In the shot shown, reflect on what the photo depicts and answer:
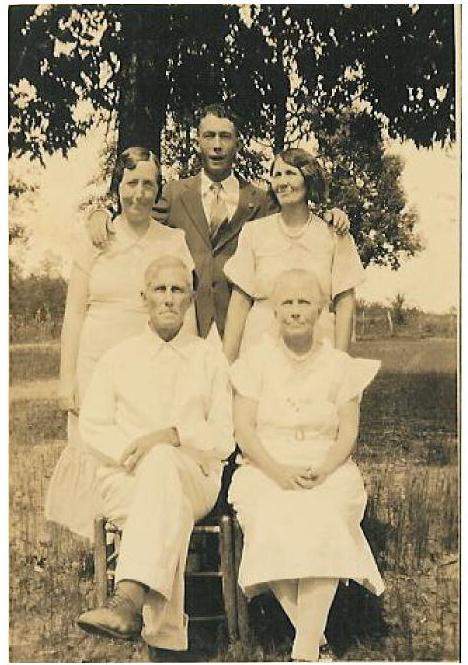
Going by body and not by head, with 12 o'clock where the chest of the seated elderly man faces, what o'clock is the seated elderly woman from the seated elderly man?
The seated elderly woman is roughly at 9 o'clock from the seated elderly man.

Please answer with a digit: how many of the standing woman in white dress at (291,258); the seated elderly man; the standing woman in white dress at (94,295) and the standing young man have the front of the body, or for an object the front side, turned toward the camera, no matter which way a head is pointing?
4

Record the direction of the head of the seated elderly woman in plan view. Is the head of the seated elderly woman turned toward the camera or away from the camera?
toward the camera

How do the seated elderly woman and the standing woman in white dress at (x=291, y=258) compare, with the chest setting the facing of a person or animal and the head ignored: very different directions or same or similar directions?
same or similar directions

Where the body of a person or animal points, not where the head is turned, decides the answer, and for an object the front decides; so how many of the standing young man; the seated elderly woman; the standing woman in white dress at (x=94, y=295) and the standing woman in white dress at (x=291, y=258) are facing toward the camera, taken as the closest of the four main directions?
4

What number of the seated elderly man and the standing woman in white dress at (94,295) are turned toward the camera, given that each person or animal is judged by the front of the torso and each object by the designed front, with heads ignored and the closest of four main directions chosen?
2

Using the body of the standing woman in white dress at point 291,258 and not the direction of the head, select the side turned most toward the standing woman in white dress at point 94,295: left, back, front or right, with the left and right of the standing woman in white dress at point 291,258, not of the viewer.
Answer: right

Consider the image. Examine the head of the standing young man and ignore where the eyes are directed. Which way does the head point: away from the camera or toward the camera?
toward the camera

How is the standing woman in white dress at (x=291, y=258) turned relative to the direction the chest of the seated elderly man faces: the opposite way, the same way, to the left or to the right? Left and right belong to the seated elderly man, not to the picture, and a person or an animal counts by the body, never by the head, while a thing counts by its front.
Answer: the same way

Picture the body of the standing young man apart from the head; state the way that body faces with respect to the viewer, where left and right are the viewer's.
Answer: facing the viewer

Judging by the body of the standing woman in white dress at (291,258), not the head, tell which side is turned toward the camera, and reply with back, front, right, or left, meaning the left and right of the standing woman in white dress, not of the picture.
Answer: front

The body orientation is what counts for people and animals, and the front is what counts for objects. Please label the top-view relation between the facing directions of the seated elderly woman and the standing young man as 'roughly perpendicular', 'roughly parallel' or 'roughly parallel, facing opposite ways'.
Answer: roughly parallel

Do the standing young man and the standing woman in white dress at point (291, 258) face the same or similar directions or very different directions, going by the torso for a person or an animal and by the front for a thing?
same or similar directions

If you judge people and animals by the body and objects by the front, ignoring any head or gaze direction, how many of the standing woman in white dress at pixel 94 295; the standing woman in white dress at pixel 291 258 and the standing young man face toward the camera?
3

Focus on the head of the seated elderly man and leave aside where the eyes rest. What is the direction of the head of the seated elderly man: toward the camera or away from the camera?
toward the camera

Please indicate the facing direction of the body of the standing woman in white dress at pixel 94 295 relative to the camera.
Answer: toward the camera
